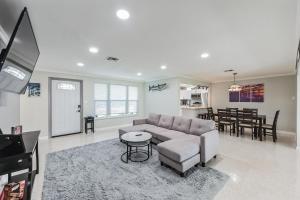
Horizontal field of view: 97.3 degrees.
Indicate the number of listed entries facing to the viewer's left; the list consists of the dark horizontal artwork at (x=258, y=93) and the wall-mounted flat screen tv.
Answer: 0

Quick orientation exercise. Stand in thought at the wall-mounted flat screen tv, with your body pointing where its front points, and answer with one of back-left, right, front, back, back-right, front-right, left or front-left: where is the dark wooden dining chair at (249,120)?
front-left

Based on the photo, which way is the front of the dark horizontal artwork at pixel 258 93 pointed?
toward the camera

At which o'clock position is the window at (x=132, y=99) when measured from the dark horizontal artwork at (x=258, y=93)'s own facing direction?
The window is roughly at 2 o'clock from the dark horizontal artwork.

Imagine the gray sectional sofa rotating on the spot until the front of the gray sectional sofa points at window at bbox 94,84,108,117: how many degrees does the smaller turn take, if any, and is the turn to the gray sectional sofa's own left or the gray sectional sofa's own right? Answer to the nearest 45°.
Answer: approximately 90° to the gray sectional sofa's own right

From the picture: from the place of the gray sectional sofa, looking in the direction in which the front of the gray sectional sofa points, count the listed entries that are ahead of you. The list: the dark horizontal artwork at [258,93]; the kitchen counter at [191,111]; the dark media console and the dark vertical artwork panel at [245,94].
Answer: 1

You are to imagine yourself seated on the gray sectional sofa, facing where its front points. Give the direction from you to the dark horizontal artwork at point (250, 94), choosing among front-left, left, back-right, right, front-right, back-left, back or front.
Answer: back

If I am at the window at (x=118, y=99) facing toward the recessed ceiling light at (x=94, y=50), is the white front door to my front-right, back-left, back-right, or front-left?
front-right

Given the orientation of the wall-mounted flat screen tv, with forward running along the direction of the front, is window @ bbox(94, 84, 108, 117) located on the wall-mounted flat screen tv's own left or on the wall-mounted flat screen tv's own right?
on the wall-mounted flat screen tv's own left

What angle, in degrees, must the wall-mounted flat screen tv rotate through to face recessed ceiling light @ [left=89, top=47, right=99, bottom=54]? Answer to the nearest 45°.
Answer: approximately 90° to its left

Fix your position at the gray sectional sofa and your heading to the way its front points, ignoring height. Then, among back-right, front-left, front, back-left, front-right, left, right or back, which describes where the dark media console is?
front

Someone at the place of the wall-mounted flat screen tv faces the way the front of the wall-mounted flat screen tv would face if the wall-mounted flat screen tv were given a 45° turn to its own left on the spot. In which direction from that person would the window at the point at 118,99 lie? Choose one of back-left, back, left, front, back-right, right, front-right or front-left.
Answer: front-left

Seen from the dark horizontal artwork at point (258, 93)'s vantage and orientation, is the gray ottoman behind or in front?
in front

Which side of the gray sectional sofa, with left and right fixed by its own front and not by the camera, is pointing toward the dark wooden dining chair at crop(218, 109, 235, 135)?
back
